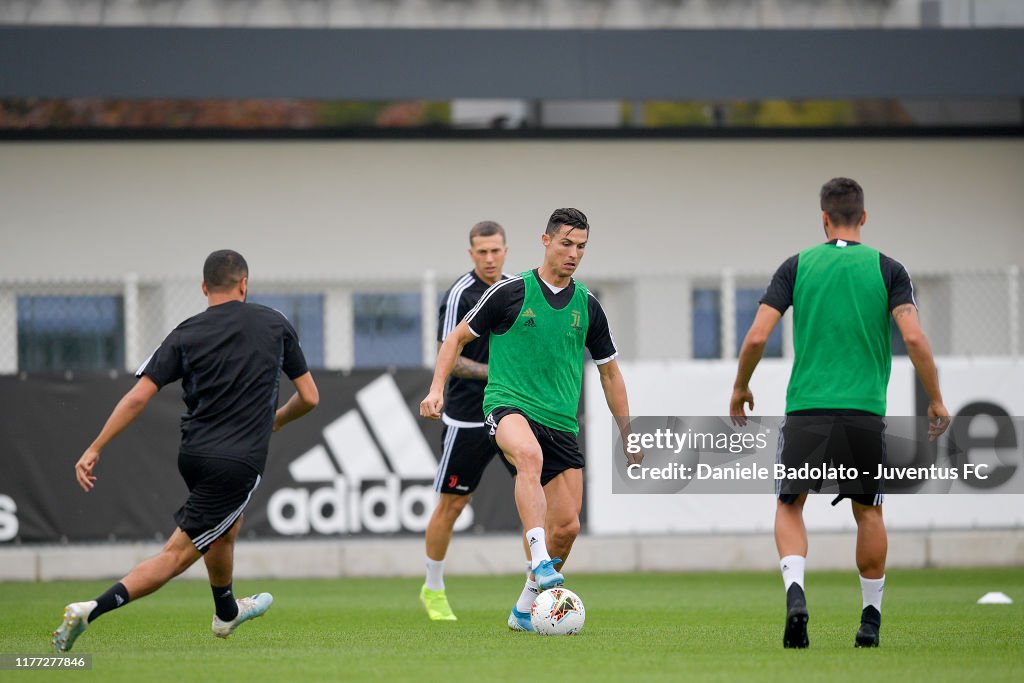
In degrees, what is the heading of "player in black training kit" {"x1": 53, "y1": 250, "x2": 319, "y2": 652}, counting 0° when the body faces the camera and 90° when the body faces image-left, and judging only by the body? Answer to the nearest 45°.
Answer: approximately 225°

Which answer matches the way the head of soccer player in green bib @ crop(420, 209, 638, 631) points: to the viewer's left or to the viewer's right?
to the viewer's right

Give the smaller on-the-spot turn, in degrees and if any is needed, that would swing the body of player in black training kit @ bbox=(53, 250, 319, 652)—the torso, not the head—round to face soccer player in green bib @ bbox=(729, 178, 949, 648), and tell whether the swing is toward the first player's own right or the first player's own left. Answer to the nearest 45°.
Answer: approximately 45° to the first player's own right

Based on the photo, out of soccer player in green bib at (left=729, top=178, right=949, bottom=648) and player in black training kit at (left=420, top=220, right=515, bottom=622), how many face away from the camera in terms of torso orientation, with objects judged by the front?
1

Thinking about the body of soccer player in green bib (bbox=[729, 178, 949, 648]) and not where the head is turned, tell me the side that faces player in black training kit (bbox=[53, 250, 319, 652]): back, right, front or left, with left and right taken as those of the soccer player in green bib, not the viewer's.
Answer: left

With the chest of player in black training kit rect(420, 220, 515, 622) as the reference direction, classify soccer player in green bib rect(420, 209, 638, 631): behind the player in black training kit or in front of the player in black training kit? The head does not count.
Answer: in front

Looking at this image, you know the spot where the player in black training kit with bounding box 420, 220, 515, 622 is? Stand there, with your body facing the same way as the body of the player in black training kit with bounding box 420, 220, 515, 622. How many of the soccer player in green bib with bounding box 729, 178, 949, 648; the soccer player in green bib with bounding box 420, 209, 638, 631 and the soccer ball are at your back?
0

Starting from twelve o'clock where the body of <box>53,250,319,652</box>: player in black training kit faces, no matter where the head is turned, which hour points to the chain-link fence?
The chain-link fence is roughly at 11 o'clock from the player in black training kit.

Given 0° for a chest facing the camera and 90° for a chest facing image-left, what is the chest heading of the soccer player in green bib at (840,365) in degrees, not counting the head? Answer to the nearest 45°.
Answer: approximately 180°

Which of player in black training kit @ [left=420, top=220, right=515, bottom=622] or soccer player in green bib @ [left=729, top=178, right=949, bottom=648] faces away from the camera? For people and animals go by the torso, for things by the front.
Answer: the soccer player in green bib

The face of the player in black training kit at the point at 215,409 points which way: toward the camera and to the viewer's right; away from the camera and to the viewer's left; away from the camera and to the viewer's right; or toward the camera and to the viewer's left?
away from the camera and to the viewer's right

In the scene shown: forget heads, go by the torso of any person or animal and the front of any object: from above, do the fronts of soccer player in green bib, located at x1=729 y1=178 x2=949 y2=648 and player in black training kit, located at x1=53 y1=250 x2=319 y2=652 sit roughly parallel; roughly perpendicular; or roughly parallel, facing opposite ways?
roughly parallel

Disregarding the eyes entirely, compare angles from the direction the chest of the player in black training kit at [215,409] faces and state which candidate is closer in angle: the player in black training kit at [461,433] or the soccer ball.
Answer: the player in black training kit

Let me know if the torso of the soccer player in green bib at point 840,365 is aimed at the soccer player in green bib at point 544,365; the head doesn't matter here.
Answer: no

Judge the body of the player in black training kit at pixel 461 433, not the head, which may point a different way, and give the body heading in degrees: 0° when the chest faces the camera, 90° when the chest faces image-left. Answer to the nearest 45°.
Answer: approximately 315°

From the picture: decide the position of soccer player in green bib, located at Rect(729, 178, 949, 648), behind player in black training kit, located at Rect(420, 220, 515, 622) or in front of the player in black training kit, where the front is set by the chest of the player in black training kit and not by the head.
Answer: in front

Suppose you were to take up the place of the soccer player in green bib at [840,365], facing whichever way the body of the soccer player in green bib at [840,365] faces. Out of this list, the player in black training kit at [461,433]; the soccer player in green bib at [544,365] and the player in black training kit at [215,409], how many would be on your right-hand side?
0

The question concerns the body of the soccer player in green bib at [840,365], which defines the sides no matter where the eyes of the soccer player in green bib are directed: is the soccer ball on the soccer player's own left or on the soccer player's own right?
on the soccer player's own left
